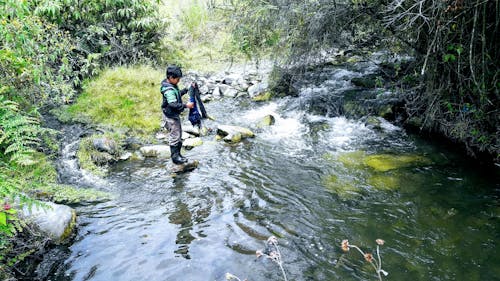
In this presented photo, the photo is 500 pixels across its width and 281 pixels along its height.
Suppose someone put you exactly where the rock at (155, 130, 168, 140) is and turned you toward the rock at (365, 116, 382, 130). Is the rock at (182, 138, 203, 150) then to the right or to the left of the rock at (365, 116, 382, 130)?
right

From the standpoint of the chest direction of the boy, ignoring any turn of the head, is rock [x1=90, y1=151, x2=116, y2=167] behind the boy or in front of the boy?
behind

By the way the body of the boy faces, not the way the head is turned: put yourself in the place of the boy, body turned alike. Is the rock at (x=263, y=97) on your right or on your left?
on your left

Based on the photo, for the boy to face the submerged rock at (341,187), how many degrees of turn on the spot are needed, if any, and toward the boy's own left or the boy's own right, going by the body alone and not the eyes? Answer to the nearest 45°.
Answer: approximately 45° to the boy's own right

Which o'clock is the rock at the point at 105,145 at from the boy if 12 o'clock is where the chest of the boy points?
The rock is roughly at 7 o'clock from the boy.

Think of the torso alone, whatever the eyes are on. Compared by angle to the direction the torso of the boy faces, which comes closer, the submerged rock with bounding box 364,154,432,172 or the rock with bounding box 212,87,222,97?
the submerged rock

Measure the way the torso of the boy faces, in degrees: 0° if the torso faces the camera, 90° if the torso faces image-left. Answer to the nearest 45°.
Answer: approximately 270°

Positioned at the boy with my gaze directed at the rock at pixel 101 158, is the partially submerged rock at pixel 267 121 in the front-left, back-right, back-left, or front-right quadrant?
back-right

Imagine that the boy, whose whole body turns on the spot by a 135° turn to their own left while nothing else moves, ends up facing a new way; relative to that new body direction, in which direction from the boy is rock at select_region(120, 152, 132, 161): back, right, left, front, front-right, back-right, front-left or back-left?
front

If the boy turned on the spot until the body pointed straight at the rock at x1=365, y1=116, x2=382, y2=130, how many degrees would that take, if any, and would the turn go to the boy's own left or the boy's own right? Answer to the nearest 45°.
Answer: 0° — they already face it

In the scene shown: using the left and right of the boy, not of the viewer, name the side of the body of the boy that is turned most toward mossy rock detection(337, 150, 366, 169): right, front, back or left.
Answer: front

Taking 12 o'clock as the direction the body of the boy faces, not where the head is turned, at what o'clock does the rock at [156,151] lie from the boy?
The rock is roughly at 8 o'clock from the boy.

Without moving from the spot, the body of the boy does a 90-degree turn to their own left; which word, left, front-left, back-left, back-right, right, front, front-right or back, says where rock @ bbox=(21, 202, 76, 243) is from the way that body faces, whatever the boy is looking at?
back-left

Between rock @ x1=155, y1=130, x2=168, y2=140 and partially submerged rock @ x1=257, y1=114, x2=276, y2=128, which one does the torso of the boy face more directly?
the partially submerged rock

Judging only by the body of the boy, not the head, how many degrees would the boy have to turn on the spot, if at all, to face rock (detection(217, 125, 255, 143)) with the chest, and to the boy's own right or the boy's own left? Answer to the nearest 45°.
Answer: approximately 45° to the boy's own left

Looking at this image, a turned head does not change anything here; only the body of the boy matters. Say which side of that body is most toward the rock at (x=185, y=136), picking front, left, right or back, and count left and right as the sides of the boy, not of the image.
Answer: left
